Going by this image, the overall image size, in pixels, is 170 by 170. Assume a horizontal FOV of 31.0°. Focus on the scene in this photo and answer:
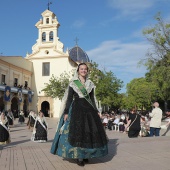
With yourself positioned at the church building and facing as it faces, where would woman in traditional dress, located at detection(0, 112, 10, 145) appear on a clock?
The woman in traditional dress is roughly at 12 o'clock from the church building.

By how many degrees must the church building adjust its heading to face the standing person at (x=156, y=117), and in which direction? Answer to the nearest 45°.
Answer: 0° — it already faces them

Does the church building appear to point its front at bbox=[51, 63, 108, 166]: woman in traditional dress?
yes

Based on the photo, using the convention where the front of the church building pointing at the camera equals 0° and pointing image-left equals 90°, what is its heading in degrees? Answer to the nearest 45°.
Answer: approximately 0°
